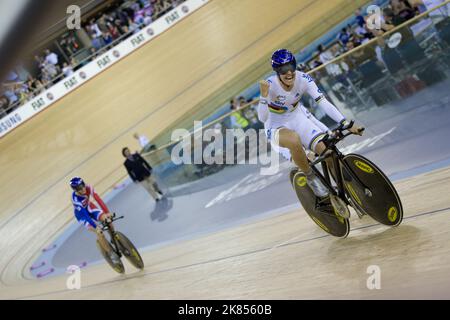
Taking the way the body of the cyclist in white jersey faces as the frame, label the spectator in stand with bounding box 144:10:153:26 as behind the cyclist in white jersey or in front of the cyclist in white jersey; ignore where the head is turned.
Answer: behind

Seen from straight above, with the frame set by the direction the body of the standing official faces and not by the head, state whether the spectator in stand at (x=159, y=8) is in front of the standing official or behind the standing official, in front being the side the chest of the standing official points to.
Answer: behind

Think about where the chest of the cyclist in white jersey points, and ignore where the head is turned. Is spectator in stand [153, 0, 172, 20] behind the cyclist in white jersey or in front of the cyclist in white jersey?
behind

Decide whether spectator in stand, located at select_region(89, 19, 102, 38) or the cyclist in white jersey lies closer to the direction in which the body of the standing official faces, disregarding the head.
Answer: the cyclist in white jersey

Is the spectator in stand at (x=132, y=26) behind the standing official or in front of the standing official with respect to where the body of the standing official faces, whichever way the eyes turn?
behind

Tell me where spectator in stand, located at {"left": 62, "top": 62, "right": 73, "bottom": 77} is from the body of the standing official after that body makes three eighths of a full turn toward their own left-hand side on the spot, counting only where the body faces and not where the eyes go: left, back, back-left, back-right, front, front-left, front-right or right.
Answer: front-left

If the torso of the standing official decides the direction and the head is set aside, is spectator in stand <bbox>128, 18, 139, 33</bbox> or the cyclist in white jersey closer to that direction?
the cyclist in white jersey
